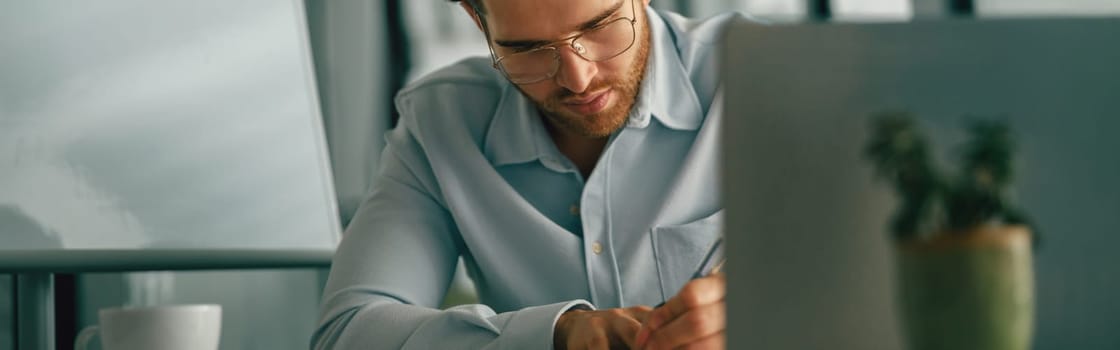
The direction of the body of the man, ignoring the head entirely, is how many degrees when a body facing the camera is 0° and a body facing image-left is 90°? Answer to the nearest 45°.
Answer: approximately 0°

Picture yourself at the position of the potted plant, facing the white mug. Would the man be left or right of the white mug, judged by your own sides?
right

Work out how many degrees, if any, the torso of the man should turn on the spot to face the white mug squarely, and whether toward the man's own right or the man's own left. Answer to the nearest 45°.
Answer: approximately 90° to the man's own right

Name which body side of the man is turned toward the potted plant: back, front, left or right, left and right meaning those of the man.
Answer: front
